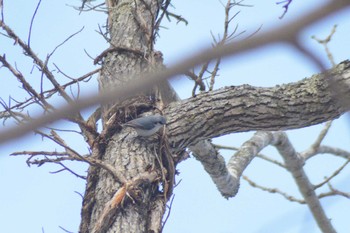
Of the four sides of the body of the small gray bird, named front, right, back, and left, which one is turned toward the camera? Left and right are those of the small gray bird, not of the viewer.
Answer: right
